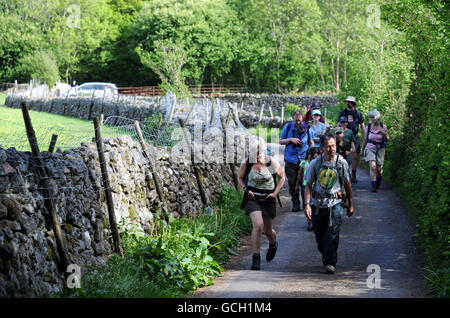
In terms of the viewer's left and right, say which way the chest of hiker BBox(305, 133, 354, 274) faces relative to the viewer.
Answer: facing the viewer

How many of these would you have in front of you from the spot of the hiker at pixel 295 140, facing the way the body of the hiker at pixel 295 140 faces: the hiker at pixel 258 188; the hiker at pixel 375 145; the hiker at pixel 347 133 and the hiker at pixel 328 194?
2

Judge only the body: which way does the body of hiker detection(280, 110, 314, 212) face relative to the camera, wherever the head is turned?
toward the camera

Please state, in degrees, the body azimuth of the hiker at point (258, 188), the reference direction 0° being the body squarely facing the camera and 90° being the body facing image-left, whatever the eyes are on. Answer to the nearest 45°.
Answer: approximately 0°

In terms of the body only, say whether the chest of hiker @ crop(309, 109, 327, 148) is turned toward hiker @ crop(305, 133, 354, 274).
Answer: yes

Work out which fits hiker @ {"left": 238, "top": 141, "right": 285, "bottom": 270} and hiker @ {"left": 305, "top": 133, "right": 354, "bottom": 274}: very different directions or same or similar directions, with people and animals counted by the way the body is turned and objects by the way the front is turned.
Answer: same or similar directions

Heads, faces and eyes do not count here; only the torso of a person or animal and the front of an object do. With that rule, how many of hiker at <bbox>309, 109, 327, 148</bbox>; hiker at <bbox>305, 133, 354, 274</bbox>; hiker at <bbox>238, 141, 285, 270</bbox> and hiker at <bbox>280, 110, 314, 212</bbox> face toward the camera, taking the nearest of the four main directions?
4

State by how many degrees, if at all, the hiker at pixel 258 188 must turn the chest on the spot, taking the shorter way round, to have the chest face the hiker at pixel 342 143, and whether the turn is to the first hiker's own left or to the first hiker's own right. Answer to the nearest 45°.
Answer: approximately 180°

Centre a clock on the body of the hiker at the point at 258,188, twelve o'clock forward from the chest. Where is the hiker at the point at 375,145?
the hiker at the point at 375,145 is roughly at 7 o'clock from the hiker at the point at 258,188.

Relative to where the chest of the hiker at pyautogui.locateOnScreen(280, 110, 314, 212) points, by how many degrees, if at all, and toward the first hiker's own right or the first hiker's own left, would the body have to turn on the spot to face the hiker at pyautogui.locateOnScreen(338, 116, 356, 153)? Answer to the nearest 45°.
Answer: approximately 135° to the first hiker's own left

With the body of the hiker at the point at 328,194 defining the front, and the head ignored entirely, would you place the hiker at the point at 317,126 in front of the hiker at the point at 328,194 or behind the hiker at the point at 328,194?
behind

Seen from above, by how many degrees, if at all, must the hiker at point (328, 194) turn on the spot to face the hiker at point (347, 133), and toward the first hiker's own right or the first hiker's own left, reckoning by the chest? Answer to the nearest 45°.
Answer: approximately 180°

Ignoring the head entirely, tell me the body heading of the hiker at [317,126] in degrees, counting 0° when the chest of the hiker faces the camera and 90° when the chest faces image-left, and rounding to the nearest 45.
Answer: approximately 0°

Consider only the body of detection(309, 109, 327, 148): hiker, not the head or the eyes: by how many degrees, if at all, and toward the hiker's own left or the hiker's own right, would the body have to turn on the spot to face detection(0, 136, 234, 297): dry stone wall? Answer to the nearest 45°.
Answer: approximately 45° to the hiker's own right
